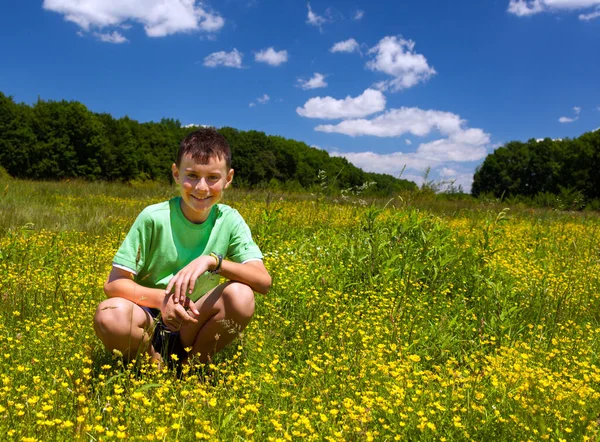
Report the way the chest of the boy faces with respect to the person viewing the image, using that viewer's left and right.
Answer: facing the viewer
